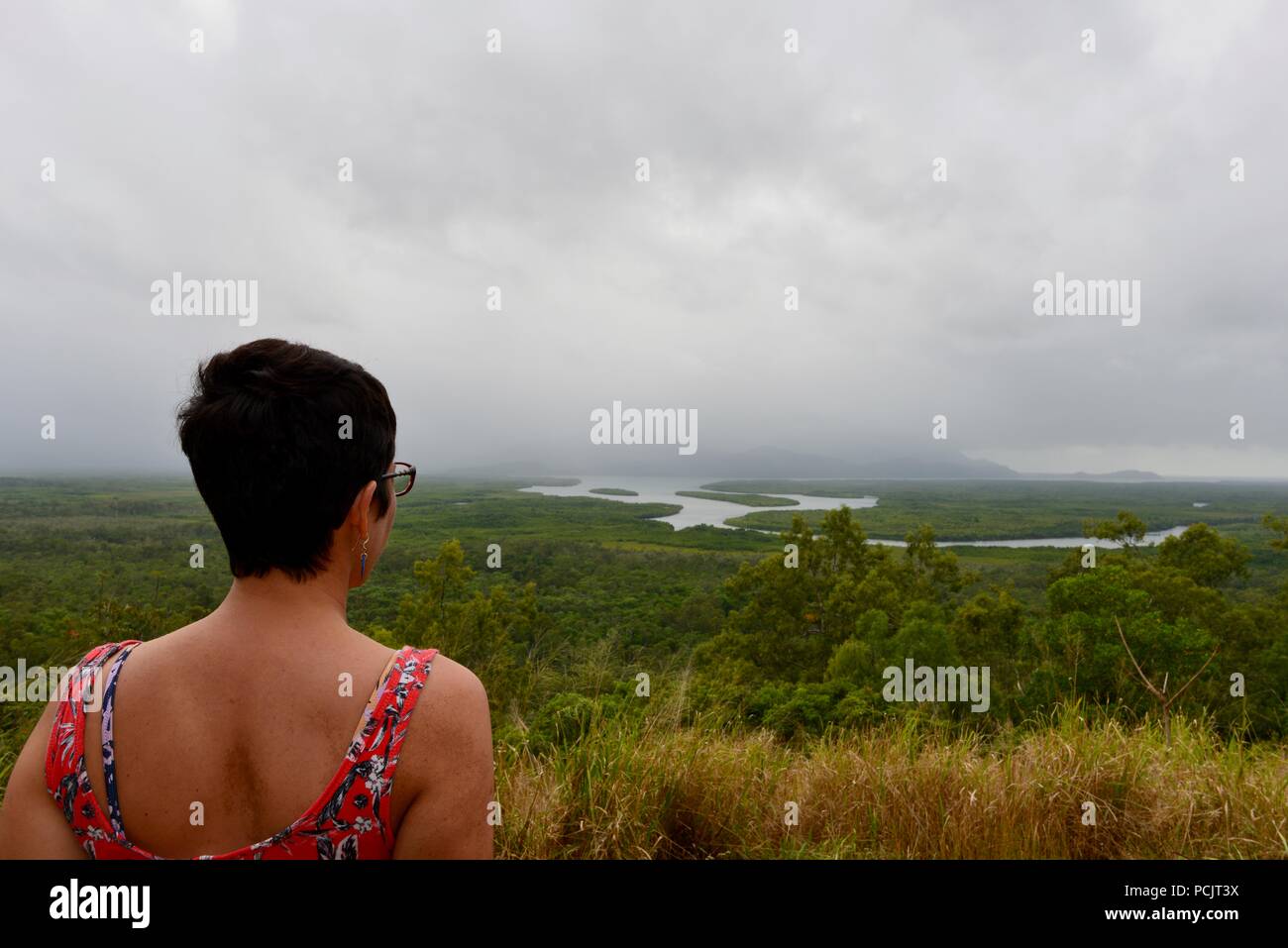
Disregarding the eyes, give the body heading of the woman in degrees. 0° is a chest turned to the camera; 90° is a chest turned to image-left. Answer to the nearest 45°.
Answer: approximately 180°

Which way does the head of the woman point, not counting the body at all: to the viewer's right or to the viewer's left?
to the viewer's right
